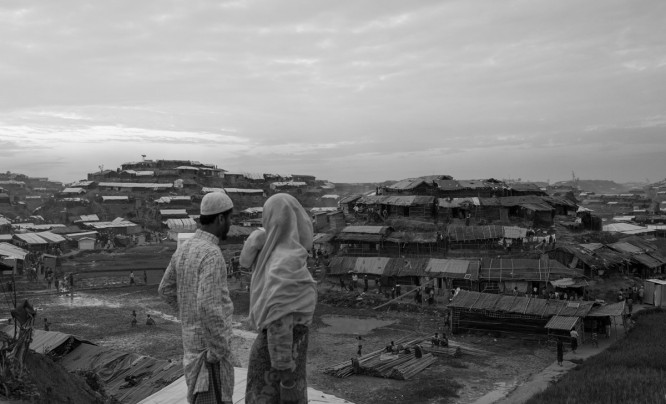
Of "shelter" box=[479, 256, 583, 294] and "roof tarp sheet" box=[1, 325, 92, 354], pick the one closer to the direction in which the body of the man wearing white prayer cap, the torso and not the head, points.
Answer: the shelter

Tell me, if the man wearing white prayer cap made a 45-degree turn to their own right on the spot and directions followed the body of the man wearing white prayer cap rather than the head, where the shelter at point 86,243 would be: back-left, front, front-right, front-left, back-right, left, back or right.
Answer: left

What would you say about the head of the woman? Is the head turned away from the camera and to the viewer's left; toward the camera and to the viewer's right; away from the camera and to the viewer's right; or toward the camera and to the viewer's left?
away from the camera and to the viewer's left

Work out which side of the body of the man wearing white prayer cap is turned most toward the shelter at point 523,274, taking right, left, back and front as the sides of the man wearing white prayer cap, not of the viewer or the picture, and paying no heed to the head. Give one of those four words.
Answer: front

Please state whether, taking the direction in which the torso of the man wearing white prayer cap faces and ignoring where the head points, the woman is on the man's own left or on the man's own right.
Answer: on the man's own right

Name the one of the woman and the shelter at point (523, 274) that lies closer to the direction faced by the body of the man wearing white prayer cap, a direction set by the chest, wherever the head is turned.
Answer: the shelter

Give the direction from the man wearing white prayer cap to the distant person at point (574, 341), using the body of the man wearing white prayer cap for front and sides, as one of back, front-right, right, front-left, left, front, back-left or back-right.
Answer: front

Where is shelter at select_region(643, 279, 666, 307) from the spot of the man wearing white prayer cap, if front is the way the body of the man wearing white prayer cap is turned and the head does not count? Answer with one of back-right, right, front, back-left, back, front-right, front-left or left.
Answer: front

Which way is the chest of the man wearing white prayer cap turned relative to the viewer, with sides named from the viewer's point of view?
facing away from the viewer and to the right of the viewer

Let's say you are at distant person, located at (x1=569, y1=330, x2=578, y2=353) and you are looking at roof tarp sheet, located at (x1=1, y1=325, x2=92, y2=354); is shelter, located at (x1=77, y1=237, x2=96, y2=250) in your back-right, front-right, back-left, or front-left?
front-right
